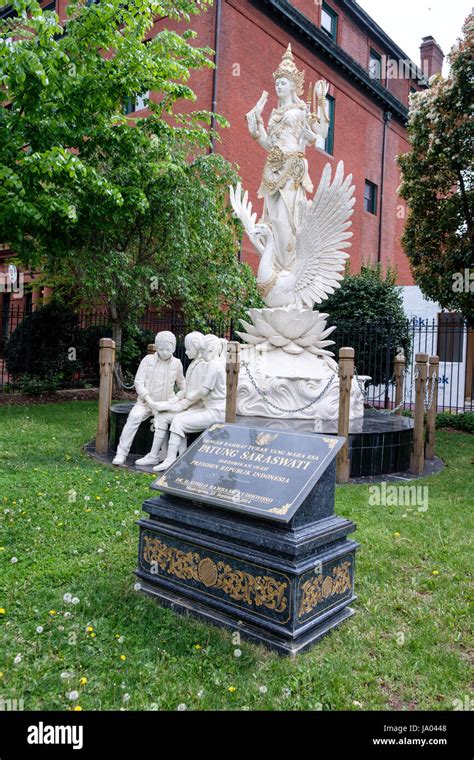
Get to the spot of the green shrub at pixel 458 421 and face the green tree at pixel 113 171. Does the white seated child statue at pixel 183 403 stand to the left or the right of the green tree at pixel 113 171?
left

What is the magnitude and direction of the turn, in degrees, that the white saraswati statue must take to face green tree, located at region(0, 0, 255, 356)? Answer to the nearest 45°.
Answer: approximately 90° to its right

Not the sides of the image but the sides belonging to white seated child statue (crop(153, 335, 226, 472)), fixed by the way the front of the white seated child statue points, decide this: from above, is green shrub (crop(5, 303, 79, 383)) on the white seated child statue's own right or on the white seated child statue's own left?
on the white seated child statue's own right

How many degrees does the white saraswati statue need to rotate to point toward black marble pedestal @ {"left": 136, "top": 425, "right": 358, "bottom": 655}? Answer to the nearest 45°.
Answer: approximately 45° to its left

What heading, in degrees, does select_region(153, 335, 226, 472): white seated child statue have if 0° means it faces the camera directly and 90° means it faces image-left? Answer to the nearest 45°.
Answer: approximately 90°

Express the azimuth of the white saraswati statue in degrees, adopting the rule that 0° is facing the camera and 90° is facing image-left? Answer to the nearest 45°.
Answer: approximately 45°
